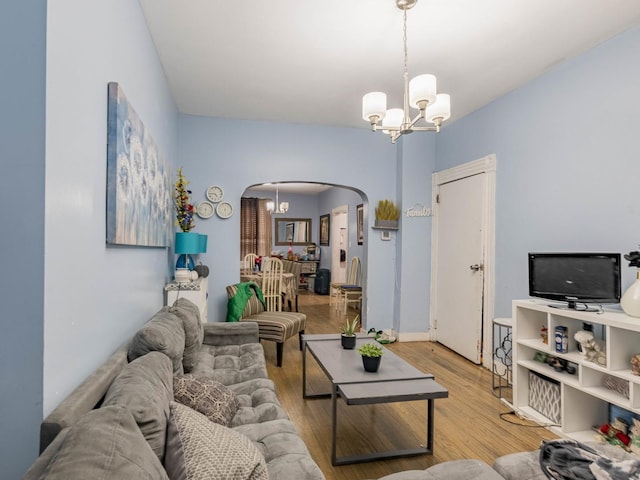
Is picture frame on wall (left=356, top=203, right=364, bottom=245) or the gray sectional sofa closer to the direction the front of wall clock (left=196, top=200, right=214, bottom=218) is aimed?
the gray sectional sofa

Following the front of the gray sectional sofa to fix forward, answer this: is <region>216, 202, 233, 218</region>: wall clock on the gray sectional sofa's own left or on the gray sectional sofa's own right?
on the gray sectional sofa's own left

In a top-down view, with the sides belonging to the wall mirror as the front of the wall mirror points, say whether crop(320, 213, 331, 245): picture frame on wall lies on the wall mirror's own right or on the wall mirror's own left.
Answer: on the wall mirror's own left

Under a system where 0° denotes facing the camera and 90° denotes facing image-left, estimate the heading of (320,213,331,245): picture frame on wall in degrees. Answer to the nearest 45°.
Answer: approximately 45°

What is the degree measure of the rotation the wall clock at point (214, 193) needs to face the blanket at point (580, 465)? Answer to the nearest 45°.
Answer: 0° — it already faces it

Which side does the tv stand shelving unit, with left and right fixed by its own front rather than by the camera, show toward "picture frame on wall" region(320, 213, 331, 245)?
right

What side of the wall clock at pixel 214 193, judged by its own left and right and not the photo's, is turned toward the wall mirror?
back

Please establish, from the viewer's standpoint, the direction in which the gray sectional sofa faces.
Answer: facing to the right of the viewer

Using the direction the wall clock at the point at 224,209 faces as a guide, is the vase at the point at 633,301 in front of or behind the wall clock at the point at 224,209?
in front
